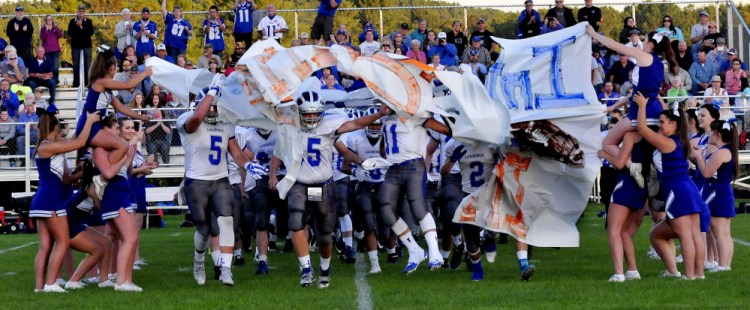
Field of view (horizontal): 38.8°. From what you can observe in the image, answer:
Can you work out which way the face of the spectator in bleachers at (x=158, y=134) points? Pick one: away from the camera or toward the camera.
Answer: toward the camera

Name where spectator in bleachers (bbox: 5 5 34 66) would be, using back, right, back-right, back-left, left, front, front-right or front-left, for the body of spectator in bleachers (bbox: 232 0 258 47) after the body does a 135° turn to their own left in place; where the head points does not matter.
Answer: back-left

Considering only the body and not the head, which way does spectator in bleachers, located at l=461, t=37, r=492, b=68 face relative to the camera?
toward the camera

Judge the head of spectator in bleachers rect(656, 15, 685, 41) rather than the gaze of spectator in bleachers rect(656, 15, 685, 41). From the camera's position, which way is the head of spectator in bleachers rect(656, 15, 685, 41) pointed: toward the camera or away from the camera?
toward the camera

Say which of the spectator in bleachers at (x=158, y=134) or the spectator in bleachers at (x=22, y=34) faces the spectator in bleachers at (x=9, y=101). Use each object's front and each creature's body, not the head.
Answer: the spectator in bleachers at (x=22, y=34)

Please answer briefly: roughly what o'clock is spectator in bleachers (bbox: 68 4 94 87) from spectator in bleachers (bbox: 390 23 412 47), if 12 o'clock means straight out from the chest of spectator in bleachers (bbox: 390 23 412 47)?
spectator in bleachers (bbox: 68 4 94 87) is roughly at 3 o'clock from spectator in bleachers (bbox: 390 23 412 47).

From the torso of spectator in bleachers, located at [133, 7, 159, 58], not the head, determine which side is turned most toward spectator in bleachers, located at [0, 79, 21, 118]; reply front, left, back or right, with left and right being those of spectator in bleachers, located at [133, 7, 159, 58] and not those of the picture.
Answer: right

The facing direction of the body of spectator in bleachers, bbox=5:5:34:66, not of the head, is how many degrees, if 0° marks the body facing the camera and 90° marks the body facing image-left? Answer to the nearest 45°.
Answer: approximately 0°

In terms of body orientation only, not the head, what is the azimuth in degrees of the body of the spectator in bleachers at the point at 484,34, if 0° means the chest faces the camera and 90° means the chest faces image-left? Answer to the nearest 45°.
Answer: approximately 0°

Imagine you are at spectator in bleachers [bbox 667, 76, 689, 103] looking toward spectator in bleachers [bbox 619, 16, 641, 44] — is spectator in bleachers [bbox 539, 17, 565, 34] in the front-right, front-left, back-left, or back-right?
front-left

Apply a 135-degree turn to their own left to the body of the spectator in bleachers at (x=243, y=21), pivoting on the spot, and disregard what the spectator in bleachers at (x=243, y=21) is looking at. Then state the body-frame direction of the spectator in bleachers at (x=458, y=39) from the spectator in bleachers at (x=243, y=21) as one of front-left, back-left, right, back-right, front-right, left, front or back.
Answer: front-right

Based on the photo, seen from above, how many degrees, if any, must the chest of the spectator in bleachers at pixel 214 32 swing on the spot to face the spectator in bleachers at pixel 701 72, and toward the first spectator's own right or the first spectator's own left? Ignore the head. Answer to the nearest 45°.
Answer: approximately 90° to the first spectator's own left

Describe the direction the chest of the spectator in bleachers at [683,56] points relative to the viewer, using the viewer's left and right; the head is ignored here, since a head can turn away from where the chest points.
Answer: facing the viewer

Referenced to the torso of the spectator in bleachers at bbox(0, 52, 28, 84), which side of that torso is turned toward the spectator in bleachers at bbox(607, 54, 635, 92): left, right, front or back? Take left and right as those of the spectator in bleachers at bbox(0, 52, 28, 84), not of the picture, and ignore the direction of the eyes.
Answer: left

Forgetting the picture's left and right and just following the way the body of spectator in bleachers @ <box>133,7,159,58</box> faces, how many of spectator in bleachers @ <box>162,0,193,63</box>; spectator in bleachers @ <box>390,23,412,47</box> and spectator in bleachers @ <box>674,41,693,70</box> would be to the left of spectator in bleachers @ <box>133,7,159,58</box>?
3

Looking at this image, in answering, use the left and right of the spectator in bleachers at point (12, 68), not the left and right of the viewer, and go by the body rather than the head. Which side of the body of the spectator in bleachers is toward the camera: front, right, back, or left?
front
